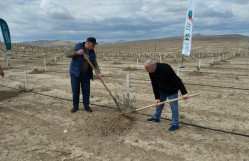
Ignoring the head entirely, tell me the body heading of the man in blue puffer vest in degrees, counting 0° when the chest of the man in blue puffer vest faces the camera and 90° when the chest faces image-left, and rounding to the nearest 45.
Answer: approximately 315°

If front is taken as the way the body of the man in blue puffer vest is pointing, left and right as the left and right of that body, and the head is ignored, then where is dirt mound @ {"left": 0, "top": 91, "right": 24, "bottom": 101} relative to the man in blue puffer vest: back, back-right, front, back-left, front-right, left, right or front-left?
back

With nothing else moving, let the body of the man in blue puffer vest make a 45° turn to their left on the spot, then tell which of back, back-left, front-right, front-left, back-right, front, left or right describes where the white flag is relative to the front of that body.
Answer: front-left
